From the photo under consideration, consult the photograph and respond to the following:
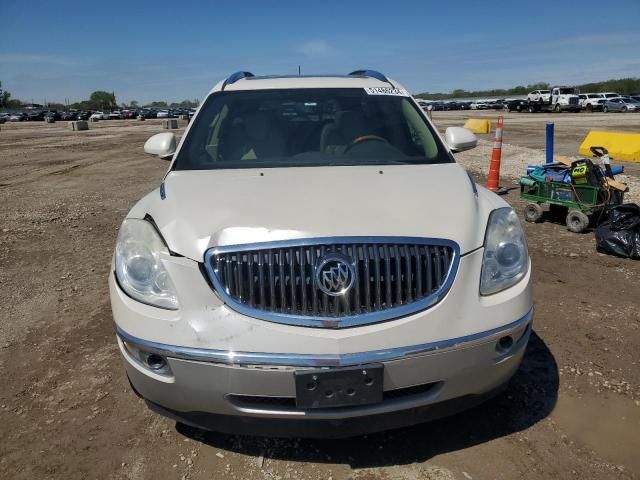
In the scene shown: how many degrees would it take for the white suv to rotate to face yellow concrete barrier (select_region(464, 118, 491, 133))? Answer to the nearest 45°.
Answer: approximately 180°

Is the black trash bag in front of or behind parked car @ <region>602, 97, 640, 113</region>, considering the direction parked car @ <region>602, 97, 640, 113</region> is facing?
in front

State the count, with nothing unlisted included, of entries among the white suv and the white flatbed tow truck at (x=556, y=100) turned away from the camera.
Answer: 0

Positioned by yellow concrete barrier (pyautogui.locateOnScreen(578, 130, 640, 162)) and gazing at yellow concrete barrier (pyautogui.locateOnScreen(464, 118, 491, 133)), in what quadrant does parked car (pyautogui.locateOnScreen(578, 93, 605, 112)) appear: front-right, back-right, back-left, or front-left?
front-right

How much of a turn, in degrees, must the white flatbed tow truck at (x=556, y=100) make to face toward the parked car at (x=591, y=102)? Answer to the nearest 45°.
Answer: approximately 45° to its left

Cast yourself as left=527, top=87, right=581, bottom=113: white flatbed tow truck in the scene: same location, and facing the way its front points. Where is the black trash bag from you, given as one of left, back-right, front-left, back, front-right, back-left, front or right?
front-right

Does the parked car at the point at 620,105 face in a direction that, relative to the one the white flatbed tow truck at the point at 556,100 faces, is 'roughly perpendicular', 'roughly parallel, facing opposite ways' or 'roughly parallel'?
roughly parallel

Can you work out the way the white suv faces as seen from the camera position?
facing the viewer
